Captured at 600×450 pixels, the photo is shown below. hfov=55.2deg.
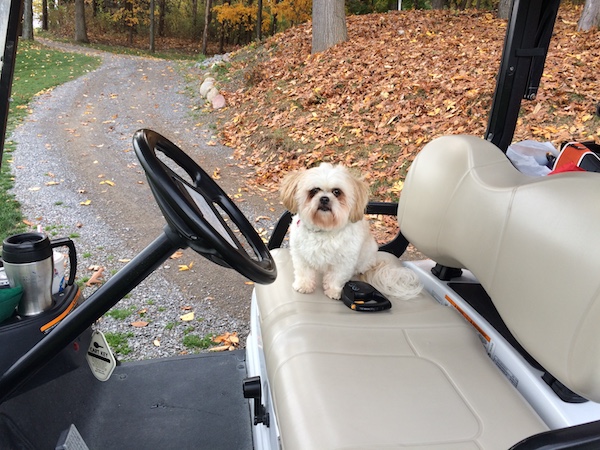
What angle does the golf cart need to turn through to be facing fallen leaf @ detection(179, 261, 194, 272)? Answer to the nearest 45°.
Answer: approximately 45° to its right

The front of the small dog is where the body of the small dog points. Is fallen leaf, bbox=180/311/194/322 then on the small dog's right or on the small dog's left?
on the small dog's right

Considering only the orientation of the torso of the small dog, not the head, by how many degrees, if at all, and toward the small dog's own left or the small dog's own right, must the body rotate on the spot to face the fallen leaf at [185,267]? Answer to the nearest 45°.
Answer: approximately 90° to the small dog's own right

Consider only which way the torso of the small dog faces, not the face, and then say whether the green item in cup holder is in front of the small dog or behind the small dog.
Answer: in front

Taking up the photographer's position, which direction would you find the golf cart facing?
facing to the left of the viewer
